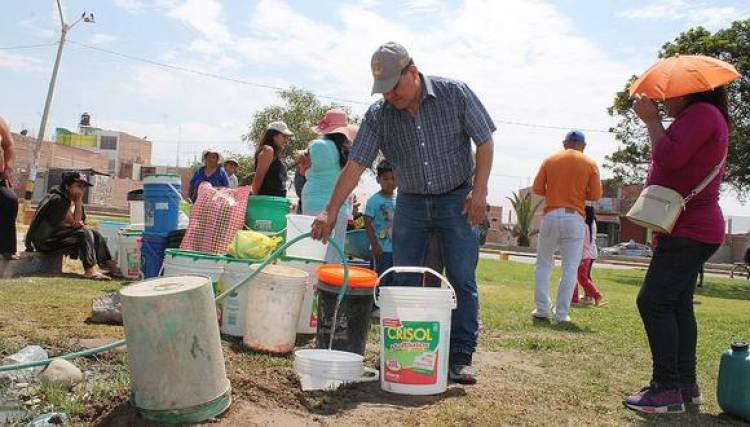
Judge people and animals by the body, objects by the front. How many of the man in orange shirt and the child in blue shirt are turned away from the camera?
1

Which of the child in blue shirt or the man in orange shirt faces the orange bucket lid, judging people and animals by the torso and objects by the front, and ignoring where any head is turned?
the child in blue shirt

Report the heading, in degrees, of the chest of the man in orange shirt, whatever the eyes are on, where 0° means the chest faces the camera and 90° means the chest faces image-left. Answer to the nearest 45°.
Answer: approximately 180°

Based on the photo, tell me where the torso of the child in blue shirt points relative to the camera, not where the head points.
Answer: toward the camera

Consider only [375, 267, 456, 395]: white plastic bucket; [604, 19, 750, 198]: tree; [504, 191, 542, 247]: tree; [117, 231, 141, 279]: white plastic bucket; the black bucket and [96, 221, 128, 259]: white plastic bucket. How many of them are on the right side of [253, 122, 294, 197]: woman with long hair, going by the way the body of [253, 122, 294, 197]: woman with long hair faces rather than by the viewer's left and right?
2

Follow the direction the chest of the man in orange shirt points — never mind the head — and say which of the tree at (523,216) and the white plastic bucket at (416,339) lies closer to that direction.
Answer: the tree

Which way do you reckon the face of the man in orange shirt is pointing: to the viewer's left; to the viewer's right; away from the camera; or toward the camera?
away from the camera

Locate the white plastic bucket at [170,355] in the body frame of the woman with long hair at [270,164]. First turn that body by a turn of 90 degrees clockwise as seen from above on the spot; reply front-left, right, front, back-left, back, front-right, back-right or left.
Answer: front

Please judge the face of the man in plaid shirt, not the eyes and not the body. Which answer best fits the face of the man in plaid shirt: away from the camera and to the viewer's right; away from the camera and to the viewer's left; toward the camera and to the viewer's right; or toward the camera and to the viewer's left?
toward the camera and to the viewer's left
